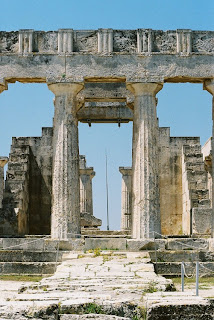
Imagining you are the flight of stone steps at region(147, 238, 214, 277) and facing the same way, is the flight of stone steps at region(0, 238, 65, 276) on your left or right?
on your right

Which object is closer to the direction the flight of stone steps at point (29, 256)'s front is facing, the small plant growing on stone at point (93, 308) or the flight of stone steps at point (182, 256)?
the small plant growing on stone

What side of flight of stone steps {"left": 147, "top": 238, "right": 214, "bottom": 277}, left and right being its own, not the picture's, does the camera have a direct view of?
front

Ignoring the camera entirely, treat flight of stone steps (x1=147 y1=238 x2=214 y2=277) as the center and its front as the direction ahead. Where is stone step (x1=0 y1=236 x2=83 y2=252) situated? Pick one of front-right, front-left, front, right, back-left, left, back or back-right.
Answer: right

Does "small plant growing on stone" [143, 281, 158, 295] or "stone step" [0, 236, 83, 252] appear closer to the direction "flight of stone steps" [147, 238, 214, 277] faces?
the small plant growing on stone

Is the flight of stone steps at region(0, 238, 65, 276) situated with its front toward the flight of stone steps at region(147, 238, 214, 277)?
no

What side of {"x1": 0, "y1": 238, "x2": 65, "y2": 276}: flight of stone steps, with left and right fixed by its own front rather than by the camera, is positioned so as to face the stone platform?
front

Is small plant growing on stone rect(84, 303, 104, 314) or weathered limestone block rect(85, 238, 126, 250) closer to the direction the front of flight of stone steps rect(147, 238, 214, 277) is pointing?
the small plant growing on stone

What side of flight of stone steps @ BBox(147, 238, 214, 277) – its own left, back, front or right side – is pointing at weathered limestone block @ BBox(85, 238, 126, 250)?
right

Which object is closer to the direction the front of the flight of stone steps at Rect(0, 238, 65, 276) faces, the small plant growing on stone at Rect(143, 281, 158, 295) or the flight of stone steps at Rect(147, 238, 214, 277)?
the small plant growing on stone

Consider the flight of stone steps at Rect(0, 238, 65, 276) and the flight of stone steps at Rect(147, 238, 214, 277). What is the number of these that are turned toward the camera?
2

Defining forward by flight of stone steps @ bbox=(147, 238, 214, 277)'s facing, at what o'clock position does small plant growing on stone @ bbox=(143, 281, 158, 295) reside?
The small plant growing on stone is roughly at 12 o'clock from the flight of stone steps.

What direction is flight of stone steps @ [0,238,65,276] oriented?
toward the camera

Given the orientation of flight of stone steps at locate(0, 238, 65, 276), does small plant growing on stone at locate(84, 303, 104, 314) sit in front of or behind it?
in front

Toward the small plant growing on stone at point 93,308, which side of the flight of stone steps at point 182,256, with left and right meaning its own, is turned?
front

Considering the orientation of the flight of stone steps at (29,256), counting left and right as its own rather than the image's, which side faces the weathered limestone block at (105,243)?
left

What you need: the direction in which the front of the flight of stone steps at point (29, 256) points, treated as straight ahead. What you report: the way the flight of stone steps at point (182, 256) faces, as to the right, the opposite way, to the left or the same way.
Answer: the same way
